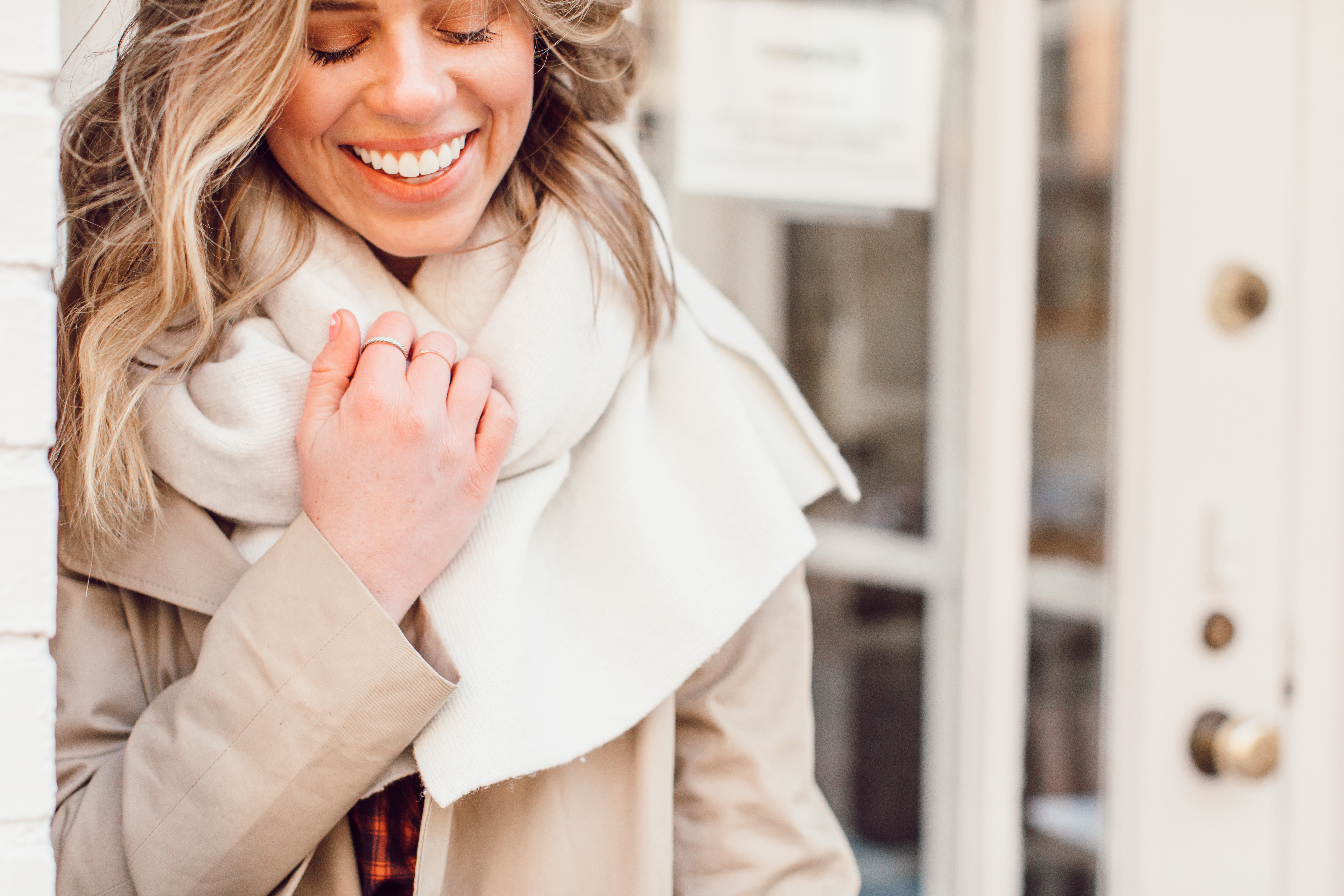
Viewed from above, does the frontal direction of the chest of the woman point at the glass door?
no

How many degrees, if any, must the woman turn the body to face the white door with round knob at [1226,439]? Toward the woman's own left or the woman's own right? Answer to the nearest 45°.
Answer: approximately 135° to the woman's own left

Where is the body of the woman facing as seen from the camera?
toward the camera

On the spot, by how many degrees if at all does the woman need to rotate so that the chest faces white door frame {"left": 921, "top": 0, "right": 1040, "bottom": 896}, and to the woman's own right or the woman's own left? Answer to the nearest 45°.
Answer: approximately 135° to the woman's own left

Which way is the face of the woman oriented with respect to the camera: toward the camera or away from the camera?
toward the camera
